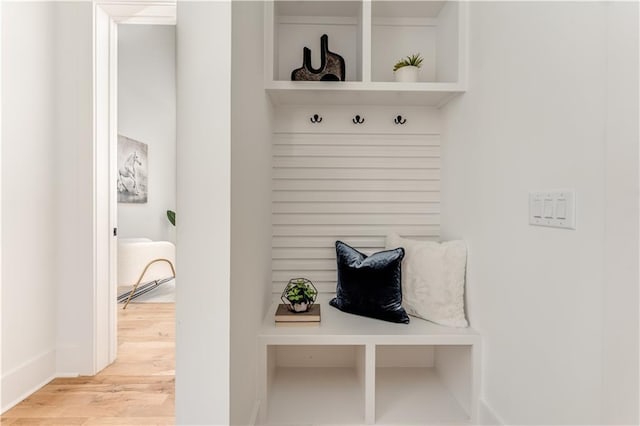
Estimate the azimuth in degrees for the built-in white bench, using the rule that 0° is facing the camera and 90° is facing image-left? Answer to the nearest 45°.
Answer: approximately 0°

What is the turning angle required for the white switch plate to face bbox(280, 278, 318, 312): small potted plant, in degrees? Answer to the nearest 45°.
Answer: approximately 45° to its right

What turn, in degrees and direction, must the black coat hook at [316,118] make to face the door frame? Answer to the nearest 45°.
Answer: approximately 90° to its right

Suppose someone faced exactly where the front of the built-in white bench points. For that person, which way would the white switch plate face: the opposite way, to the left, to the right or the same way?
to the right

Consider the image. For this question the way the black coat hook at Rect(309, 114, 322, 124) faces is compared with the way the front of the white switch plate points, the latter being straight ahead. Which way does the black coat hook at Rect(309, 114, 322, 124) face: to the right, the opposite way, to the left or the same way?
to the left

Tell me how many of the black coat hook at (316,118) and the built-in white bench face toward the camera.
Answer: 2

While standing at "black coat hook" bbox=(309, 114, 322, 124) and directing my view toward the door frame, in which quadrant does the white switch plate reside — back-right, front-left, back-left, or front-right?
back-left

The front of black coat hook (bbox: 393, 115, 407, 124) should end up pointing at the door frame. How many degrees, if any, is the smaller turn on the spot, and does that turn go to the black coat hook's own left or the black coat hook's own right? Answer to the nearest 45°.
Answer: approximately 90° to the black coat hook's own right

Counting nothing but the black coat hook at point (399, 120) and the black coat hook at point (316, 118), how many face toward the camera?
2
